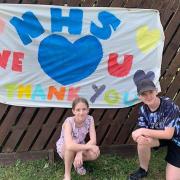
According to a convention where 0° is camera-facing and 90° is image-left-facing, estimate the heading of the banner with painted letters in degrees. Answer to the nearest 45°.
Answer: approximately 0°

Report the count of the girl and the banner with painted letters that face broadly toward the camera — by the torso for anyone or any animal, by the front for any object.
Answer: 2

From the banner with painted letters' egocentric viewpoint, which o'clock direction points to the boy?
The boy is roughly at 10 o'clock from the banner with painted letters.

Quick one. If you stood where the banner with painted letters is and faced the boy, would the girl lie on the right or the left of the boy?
right

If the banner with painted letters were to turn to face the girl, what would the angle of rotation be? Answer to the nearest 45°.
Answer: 0° — it already faces them

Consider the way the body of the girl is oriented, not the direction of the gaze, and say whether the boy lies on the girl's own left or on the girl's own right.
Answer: on the girl's own left
